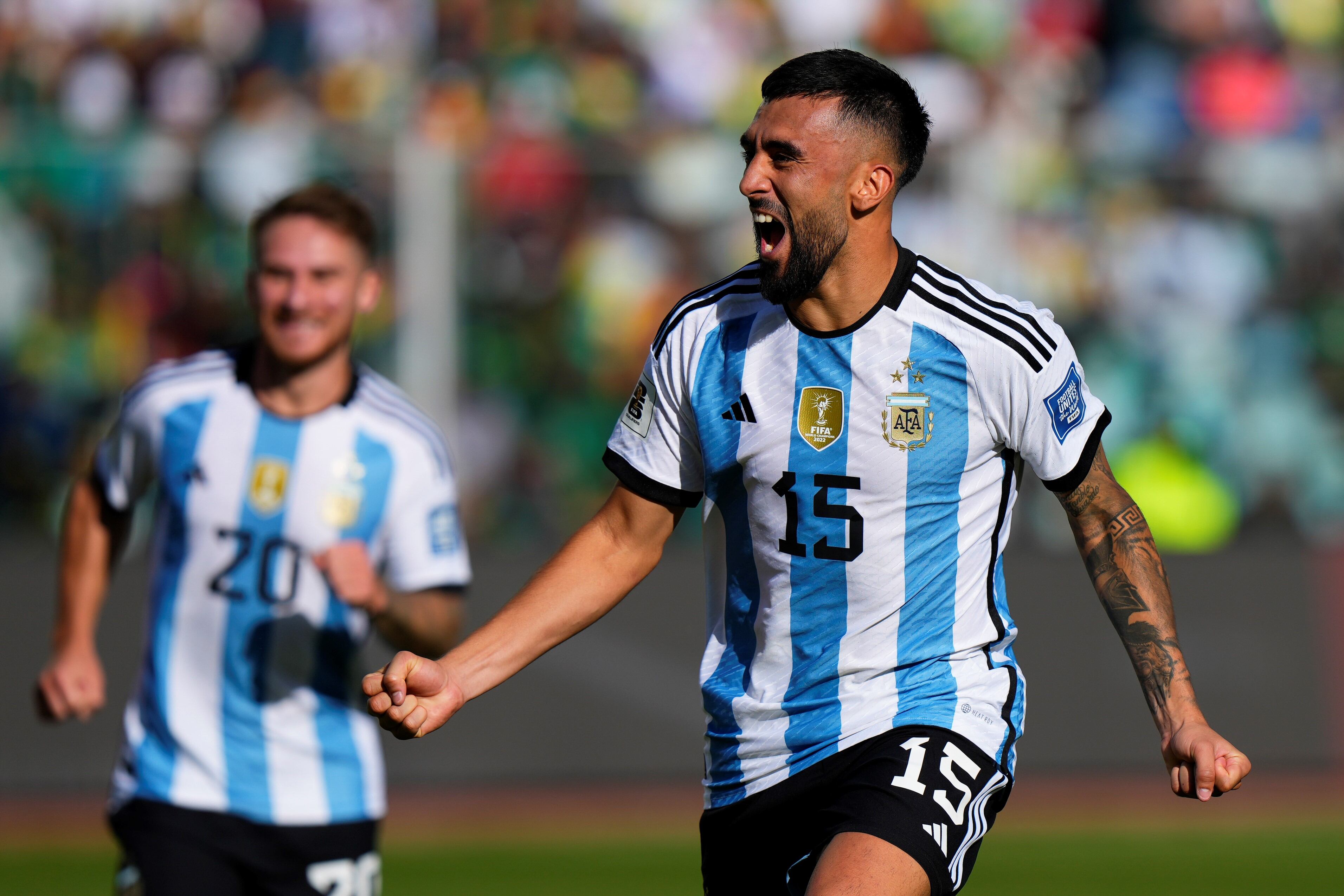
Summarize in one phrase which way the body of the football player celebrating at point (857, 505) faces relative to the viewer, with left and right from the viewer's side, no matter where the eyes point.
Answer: facing the viewer and to the left of the viewer

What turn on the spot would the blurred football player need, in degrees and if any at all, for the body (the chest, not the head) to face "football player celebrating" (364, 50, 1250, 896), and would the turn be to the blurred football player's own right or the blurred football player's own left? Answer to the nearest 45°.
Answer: approximately 45° to the blurred football player's own left

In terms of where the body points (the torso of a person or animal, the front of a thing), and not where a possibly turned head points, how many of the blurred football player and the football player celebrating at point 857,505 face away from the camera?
0

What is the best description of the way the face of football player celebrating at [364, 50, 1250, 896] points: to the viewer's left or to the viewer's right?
to the viewer's left

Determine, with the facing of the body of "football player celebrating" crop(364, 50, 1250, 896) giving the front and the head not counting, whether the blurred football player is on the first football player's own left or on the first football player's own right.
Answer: on the first football player's own right

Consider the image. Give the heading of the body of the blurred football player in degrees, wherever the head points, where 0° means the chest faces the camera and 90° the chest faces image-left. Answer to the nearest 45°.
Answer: approximately 0°
